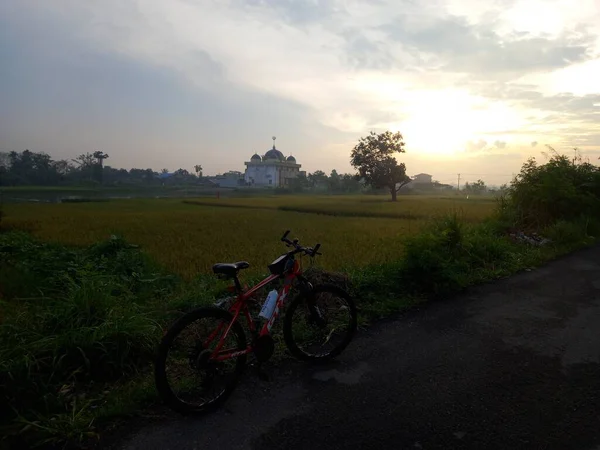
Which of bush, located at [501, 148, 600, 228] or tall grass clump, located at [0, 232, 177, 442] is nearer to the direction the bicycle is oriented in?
the bush

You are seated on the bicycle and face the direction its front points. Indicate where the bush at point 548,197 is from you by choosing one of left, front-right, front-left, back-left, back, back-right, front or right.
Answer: front

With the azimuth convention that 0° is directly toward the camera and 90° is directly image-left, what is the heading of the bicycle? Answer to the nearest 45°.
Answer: approximately 225°

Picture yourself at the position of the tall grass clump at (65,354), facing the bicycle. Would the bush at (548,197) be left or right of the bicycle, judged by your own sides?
left

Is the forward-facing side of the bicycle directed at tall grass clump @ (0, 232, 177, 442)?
no
